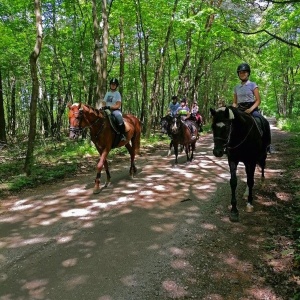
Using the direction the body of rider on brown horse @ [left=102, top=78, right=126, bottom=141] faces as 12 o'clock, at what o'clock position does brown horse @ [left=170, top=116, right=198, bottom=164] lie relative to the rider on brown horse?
The brown horse is roughly at 6 o'clock from the rider on brown horse.

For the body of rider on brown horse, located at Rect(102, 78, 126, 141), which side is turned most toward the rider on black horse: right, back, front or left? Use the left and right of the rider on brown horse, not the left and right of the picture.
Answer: left

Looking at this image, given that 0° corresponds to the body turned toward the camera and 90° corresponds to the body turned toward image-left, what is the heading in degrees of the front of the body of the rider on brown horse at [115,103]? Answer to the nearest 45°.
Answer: approximately 45°

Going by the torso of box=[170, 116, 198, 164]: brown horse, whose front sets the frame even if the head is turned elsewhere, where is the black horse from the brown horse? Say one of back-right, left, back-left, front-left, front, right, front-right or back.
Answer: front-left

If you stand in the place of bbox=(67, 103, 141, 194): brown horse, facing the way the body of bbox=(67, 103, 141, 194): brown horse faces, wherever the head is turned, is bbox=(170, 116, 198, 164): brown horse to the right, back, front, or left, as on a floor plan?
back

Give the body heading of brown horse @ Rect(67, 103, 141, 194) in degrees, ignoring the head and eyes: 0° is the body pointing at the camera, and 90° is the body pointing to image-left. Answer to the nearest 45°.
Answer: approximately 45°

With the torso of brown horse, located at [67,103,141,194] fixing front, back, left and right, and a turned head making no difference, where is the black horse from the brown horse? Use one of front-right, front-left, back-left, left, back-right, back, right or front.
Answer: left

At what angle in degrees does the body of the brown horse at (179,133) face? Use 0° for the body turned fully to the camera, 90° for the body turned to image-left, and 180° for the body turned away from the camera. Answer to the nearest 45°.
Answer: approximately 45°
